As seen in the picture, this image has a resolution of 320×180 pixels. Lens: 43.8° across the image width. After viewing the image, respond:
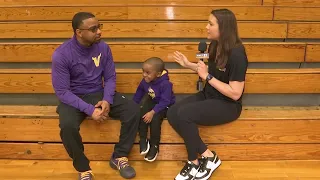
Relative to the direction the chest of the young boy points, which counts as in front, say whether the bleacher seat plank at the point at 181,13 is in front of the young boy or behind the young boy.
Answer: behind

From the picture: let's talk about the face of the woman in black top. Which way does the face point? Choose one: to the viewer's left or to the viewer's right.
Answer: to the viewer's left

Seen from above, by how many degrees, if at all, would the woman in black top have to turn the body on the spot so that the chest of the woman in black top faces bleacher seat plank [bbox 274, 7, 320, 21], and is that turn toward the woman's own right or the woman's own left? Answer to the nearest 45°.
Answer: approximately 135° to the woman's own right

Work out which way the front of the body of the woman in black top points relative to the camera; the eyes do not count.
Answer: to the viewer's left

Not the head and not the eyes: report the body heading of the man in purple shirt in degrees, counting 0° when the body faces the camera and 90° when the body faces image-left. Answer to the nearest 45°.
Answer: approximately 315°

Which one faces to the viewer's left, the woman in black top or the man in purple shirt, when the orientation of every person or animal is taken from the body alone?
the woman in black top

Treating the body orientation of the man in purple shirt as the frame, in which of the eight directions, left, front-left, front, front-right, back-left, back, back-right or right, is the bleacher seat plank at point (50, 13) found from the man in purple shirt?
back-left

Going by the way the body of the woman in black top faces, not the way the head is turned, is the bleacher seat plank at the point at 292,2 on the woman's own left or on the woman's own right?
on the woman's own right

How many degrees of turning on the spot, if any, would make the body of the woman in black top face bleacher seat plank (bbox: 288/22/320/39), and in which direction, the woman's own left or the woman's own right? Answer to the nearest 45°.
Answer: approximately 135° to the woman's own right

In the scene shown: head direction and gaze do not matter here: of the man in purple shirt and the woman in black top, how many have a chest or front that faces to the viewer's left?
1
